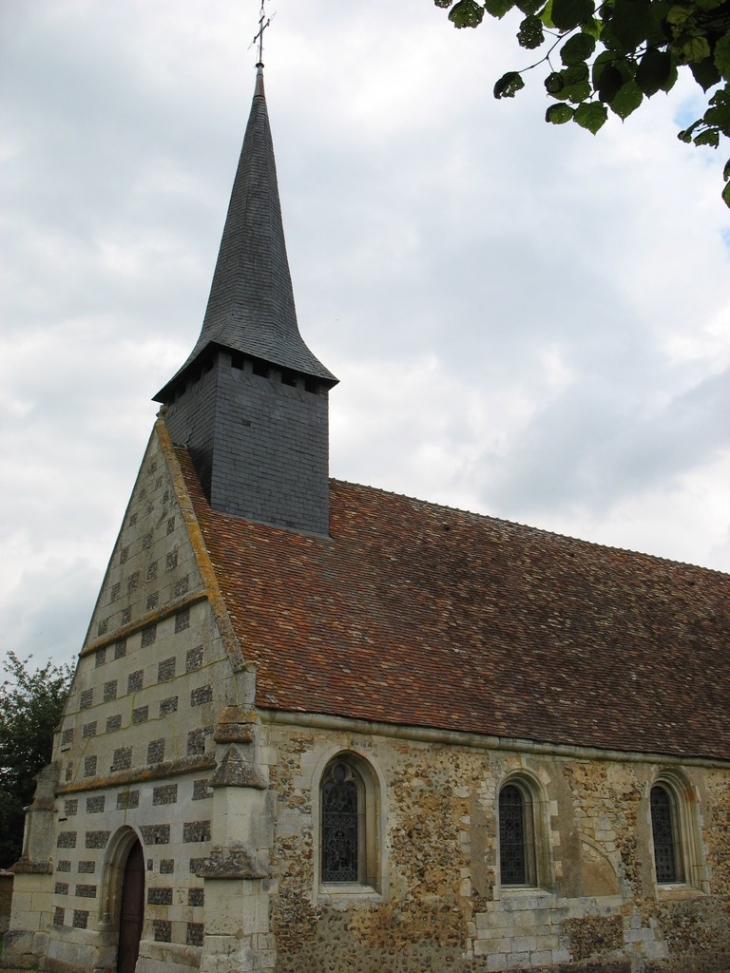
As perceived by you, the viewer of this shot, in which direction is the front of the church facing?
facing the viewer and to the left of the viewer
